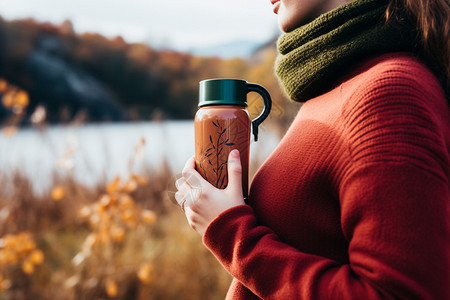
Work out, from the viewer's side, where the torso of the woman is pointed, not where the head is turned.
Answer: to the viewer's left

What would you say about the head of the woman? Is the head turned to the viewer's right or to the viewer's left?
to the viewer's left
